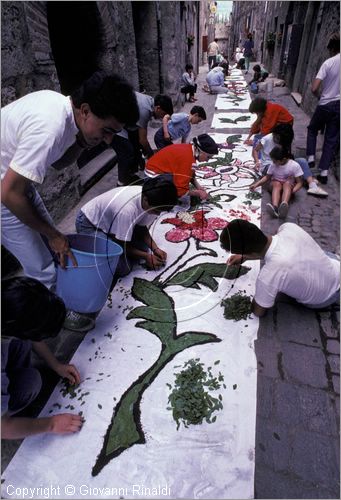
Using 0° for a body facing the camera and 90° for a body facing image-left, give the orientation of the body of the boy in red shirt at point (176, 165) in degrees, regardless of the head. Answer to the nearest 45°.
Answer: approximately 270°

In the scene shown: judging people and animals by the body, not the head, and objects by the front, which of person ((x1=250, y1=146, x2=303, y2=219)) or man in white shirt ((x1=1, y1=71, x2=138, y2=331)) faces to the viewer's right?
the man in white shirt

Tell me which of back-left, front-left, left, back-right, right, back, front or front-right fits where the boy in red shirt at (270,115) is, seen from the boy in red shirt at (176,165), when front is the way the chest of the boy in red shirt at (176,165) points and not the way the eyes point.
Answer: front-left

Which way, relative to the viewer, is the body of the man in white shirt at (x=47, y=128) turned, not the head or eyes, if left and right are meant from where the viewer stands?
facing to the right of the viewer

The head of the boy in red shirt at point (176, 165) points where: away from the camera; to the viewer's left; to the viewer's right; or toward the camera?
to the viewer's right

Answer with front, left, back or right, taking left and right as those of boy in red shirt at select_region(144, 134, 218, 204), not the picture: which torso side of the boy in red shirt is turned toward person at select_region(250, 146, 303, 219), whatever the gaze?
front

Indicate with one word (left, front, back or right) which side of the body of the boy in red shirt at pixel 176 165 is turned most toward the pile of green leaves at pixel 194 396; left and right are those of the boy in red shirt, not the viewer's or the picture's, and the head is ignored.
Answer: right

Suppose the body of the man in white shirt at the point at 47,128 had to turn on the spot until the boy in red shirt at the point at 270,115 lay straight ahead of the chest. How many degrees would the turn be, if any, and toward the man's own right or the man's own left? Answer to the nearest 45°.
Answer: approximately 45° to the man's own left

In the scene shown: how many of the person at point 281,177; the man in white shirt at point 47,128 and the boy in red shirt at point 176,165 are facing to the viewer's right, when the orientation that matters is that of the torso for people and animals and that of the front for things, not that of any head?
2

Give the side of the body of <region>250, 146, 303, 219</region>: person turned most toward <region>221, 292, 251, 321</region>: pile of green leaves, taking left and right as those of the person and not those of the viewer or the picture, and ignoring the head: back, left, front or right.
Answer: front

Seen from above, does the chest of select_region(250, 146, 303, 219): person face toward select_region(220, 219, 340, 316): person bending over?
yes

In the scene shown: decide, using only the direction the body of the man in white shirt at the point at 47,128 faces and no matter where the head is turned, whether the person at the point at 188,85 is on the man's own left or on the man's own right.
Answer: on the man's own left

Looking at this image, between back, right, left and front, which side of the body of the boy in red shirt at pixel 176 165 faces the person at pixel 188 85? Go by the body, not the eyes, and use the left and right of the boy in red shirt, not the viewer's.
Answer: left
